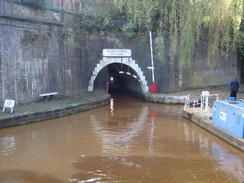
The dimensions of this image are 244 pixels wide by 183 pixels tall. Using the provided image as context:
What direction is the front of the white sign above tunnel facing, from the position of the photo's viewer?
facing the viewer

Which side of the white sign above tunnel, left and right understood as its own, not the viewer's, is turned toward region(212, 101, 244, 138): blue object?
front
